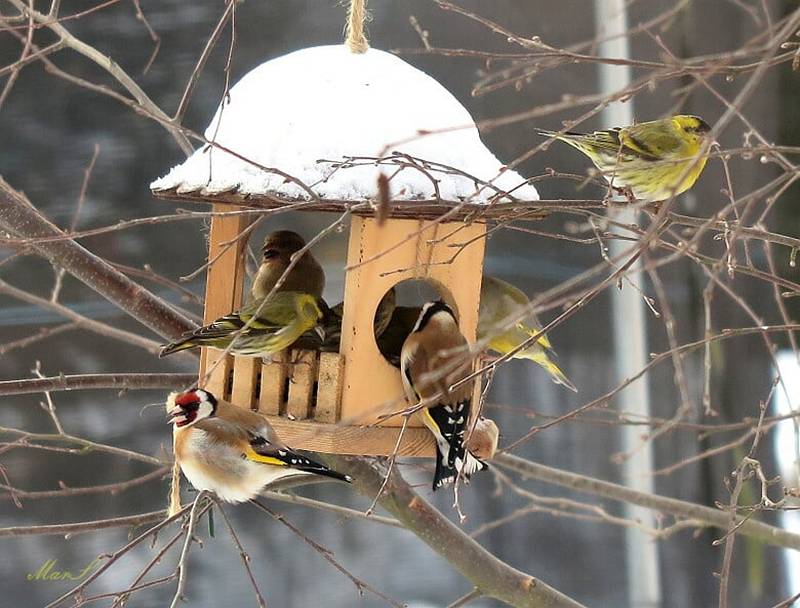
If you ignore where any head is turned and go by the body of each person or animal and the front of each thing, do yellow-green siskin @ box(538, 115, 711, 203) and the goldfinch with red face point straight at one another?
no

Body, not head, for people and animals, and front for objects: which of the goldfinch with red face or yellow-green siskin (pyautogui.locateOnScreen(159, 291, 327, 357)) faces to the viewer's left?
the goldfinch with red face

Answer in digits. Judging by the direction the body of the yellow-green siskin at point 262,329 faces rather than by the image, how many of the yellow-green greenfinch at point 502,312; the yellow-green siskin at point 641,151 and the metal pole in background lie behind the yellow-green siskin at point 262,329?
0

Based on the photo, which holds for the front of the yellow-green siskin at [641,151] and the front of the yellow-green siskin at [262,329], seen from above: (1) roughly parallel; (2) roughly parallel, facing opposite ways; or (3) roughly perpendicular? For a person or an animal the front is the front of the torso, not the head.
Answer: roughly parallel

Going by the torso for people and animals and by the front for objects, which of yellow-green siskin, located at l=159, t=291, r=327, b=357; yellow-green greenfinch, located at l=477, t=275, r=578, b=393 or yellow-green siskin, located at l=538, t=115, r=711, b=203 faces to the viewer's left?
yellow-green greenfinch, located at l=477, t=275, r=578, b=393

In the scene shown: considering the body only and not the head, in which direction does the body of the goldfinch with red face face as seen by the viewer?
to the viewer's left

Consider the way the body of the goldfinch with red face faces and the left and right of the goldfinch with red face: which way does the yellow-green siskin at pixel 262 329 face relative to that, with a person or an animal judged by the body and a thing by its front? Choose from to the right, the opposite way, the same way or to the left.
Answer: the opposite way

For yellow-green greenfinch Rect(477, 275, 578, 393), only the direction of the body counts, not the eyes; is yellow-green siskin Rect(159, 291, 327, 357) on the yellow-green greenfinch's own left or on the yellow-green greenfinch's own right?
on the yellow-green greenfinch's own left

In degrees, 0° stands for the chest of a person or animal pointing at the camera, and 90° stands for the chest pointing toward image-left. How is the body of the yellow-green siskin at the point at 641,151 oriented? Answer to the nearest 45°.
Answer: approximately 270°

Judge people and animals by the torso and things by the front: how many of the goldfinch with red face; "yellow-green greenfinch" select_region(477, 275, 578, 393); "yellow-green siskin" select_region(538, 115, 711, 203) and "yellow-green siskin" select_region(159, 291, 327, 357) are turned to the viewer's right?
2

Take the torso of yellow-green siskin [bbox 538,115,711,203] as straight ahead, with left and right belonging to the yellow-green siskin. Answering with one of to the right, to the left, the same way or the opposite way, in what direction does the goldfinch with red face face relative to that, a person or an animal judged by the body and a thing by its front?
the opposite way

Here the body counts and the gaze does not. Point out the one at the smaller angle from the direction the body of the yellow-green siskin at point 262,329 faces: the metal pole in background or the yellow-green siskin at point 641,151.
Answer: the yellow-green siskin

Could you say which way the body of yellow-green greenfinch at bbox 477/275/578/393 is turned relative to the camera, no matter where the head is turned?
to the viewer's left

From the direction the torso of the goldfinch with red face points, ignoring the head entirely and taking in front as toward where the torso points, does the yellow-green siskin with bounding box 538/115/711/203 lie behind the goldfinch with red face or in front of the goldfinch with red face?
behind

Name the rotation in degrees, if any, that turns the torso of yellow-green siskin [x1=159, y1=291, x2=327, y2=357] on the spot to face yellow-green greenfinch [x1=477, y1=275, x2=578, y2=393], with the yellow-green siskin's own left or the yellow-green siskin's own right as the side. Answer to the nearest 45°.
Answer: approximately 45° to the yellow-green siskin's own left

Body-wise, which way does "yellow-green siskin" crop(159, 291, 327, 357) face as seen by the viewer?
to the viewer's right

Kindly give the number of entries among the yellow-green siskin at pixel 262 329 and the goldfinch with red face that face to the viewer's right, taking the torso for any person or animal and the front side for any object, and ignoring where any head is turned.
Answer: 1

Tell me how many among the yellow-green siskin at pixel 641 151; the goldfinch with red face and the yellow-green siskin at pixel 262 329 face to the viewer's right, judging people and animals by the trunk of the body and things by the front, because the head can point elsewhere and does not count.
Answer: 2
